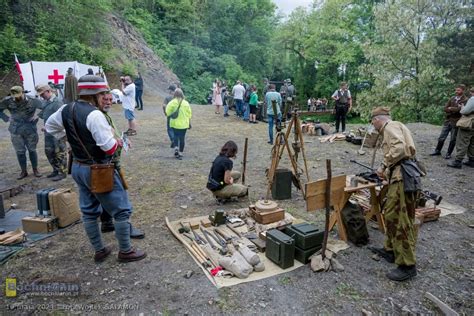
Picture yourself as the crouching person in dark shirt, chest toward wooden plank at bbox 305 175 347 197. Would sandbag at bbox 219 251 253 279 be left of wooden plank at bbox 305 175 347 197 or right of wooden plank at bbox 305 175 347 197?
right

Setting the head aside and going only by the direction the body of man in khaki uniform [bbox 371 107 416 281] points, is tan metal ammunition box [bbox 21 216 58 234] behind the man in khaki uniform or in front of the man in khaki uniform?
in front

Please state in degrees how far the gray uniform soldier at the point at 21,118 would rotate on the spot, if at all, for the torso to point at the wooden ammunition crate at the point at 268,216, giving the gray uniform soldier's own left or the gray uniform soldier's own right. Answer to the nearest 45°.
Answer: approximately 45° to the gray uniform soldier's own left

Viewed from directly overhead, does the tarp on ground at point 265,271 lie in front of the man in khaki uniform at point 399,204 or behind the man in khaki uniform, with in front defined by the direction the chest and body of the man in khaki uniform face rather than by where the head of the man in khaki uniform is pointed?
in front

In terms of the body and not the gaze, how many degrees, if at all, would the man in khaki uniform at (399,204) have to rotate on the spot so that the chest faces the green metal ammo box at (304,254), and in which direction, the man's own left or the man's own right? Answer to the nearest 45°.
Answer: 0° — they already face it

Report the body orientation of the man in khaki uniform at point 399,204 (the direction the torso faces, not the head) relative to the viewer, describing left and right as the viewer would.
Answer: facing to the left of the viewer

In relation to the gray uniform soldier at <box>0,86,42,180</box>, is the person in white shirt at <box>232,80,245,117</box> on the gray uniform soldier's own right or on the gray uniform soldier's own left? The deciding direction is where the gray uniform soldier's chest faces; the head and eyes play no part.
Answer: on the gray uniform soldier's own left

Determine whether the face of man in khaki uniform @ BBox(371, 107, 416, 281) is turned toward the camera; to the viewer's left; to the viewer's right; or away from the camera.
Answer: to the viewer's left

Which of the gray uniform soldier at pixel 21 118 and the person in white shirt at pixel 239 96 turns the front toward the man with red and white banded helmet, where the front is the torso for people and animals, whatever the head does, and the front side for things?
the gray uniform soldier

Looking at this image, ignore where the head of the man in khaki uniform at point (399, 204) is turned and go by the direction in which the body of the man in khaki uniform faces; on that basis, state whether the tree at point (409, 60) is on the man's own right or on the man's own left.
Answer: on the man's own right

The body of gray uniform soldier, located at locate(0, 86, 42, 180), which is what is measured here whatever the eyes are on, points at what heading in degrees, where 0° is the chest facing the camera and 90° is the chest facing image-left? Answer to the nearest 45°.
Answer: approximately 0°

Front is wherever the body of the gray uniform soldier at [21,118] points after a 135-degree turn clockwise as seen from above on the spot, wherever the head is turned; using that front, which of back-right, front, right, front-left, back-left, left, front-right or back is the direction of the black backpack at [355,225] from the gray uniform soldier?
back
